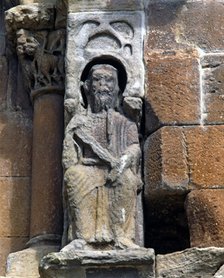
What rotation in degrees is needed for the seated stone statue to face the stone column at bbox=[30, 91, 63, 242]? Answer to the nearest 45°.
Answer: approximately 135° to its right

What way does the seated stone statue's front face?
toward the camera
